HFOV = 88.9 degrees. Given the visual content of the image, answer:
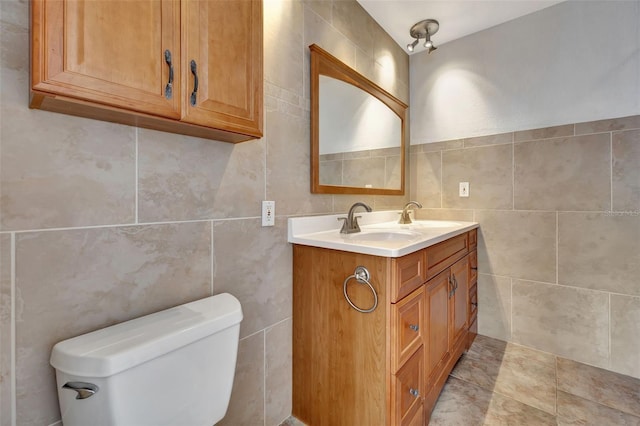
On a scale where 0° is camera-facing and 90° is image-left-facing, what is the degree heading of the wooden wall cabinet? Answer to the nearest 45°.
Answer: approximately 315°

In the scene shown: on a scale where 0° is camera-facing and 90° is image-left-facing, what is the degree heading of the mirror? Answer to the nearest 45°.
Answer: approximately 315°

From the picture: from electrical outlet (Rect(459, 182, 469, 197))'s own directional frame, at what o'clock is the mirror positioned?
The mirror is roughly at 1 o'clock from the electrical outlet.

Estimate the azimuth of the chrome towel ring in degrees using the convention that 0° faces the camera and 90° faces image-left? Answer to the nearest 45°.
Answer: approximately 45°

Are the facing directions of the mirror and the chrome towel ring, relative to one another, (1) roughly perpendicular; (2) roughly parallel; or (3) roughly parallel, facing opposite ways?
roughly perpendicular
